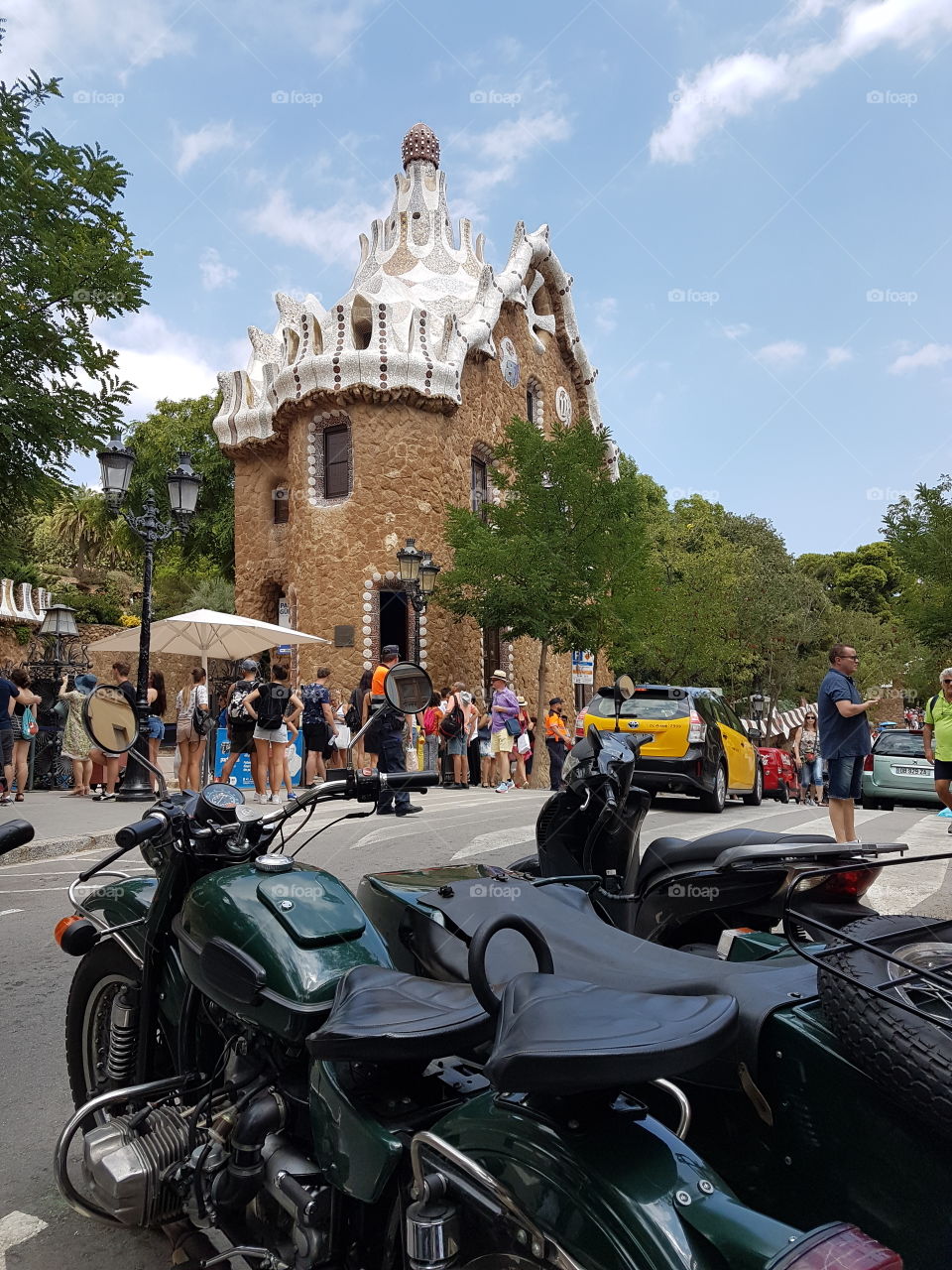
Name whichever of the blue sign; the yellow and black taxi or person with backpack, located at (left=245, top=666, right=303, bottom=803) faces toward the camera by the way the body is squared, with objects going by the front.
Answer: the blue sign

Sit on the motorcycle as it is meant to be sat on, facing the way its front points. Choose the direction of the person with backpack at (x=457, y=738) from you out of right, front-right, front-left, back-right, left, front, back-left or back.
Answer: front-right

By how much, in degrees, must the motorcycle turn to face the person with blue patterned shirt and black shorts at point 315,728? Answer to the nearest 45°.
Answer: approximately 45° to its right

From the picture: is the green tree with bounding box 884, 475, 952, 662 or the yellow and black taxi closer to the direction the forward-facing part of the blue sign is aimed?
the yellow and black taxi

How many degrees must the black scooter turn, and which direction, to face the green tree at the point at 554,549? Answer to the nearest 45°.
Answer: approximately 45° to its right

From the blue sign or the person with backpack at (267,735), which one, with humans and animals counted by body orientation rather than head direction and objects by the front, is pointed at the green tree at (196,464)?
the person with backpack

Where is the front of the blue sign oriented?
toward the camera

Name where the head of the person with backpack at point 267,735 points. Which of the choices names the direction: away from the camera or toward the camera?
away from the camera

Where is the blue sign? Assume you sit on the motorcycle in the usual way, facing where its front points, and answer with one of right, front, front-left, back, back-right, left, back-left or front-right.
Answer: front-right

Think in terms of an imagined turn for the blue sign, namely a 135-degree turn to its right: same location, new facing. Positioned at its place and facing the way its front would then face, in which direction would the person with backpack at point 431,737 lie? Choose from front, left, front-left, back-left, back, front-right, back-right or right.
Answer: back-right

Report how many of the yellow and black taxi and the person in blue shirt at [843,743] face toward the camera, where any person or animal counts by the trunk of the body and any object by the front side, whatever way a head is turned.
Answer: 0

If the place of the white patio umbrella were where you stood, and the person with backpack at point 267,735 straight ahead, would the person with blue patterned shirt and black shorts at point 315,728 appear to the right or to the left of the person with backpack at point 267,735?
left

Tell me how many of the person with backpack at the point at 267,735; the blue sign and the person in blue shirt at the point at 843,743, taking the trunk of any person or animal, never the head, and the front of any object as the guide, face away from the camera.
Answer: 1

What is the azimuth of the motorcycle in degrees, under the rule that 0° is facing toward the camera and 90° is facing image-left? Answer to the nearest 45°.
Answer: approximately 135°

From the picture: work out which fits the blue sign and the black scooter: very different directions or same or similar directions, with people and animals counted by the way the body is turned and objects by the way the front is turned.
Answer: very different directions

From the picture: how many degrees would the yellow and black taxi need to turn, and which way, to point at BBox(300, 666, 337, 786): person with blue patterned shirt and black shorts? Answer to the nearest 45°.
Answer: approximately 135° to its left
